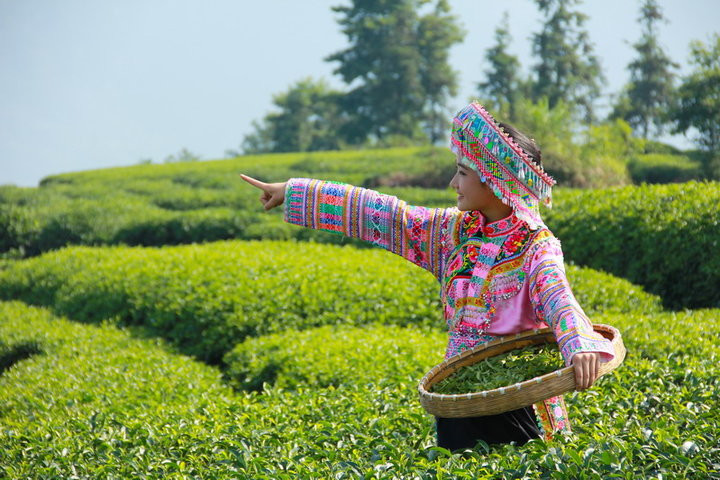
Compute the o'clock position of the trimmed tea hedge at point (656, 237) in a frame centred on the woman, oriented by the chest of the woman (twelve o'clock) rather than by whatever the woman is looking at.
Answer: The trimmed tea hedge is roughly at 5 o'clock from the woman.

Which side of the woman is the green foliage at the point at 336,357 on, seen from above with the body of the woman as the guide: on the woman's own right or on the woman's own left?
on the woman's own right

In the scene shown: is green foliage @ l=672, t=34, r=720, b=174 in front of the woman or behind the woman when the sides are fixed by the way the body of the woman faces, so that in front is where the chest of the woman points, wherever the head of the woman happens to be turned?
behind

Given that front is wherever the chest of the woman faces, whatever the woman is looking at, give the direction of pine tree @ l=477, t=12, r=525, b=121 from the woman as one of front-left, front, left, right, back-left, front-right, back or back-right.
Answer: back-right

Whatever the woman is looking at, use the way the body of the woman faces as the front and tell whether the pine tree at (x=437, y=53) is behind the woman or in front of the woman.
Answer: behind

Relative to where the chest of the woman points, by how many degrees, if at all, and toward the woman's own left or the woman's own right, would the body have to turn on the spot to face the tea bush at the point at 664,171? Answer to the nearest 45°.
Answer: approximately 135° to the woman's own right

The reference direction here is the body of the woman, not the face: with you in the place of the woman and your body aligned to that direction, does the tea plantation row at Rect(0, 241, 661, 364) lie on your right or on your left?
on your right

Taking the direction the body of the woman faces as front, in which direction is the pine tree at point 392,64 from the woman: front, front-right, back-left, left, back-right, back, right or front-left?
back-right

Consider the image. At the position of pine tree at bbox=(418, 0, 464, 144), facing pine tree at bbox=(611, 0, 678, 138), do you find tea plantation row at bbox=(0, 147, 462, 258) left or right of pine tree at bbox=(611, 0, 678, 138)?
right

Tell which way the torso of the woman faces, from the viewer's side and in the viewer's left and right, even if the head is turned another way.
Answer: facing the viewer and to the left of the viewer

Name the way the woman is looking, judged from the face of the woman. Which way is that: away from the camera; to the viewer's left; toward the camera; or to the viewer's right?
to the viewer's left

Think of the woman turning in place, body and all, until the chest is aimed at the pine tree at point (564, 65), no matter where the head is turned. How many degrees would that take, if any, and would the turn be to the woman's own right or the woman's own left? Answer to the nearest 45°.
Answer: approximately 135° to the woman's own right

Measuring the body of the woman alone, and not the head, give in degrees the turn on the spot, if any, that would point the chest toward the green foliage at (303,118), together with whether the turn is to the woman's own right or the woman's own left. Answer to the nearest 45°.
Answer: approximately 135° to the woman's own right
